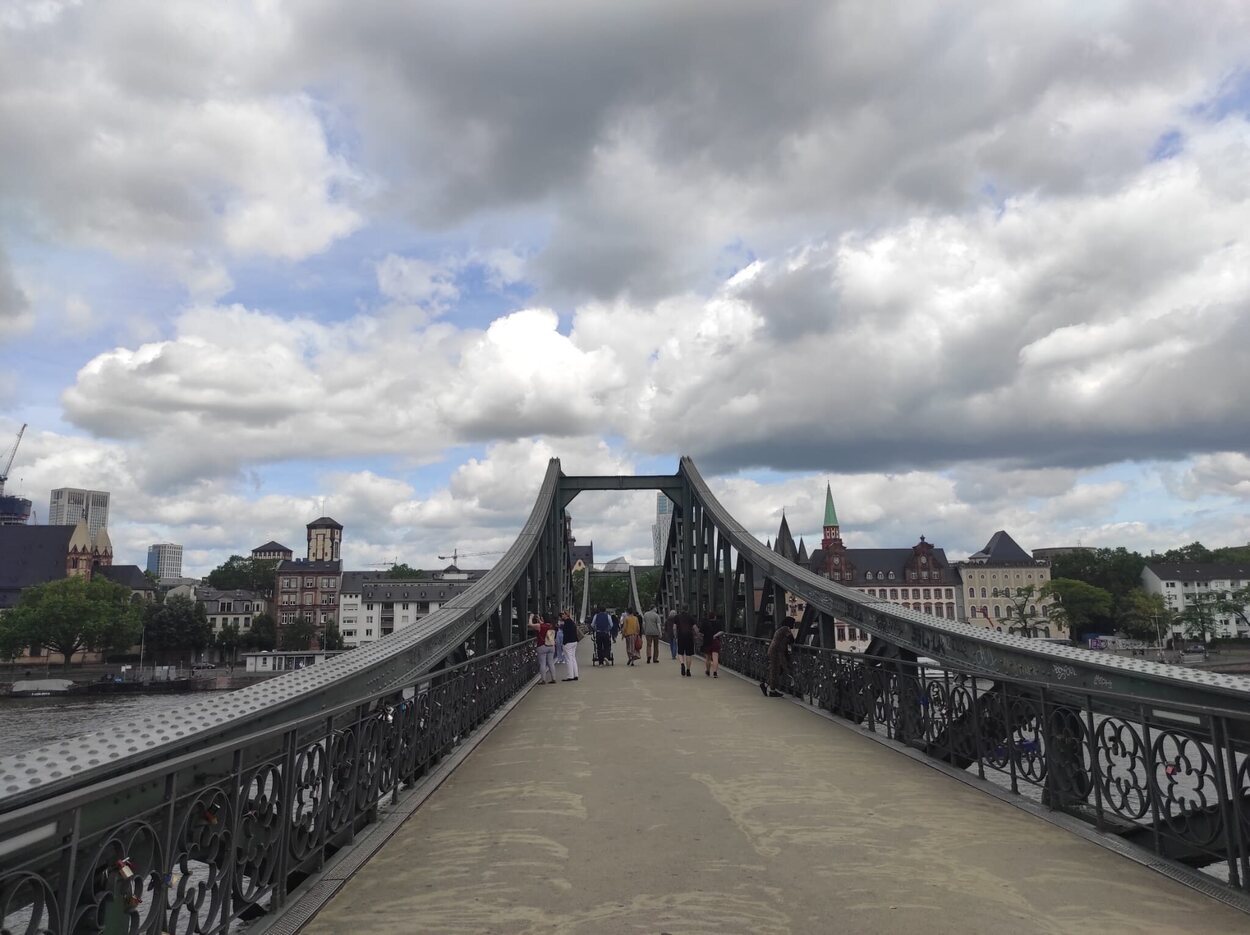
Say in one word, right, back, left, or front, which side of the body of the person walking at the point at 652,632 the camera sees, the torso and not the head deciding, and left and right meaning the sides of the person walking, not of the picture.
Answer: back

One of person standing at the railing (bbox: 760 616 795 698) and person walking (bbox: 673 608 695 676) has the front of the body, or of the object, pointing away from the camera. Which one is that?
person walking (bbox: 673 608 695 676)

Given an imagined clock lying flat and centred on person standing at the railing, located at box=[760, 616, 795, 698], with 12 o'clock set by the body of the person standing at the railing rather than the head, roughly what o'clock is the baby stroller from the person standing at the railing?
The baby stroller is roughly at 8 o'clock from the person standing at the railing.

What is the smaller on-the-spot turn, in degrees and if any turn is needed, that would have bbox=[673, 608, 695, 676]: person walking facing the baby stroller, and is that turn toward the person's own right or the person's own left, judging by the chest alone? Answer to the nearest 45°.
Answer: approximately 45° to the person's own left

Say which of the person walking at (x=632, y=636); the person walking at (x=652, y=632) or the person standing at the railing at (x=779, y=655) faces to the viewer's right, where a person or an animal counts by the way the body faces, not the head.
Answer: the person standing at the railing at (x=779, y=655)

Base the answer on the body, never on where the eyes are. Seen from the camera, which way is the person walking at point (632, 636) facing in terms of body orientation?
away from the camera

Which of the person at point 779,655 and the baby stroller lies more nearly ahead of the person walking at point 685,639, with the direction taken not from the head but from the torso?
the baby stroller

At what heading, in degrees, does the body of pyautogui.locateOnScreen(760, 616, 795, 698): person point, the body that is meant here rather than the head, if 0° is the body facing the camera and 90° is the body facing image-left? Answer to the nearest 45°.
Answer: approximately 270°

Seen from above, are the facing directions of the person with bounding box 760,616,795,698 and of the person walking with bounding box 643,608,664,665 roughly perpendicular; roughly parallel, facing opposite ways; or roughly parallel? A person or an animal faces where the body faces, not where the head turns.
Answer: roughly perpendicular

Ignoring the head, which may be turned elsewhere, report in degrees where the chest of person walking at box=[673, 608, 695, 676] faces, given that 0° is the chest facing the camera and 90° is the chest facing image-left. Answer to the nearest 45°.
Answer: approximately 180°

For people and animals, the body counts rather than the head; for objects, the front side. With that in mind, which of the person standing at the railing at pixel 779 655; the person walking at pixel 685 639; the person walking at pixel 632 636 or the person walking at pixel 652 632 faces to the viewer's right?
the person standing at the railing at pixel 779 655
